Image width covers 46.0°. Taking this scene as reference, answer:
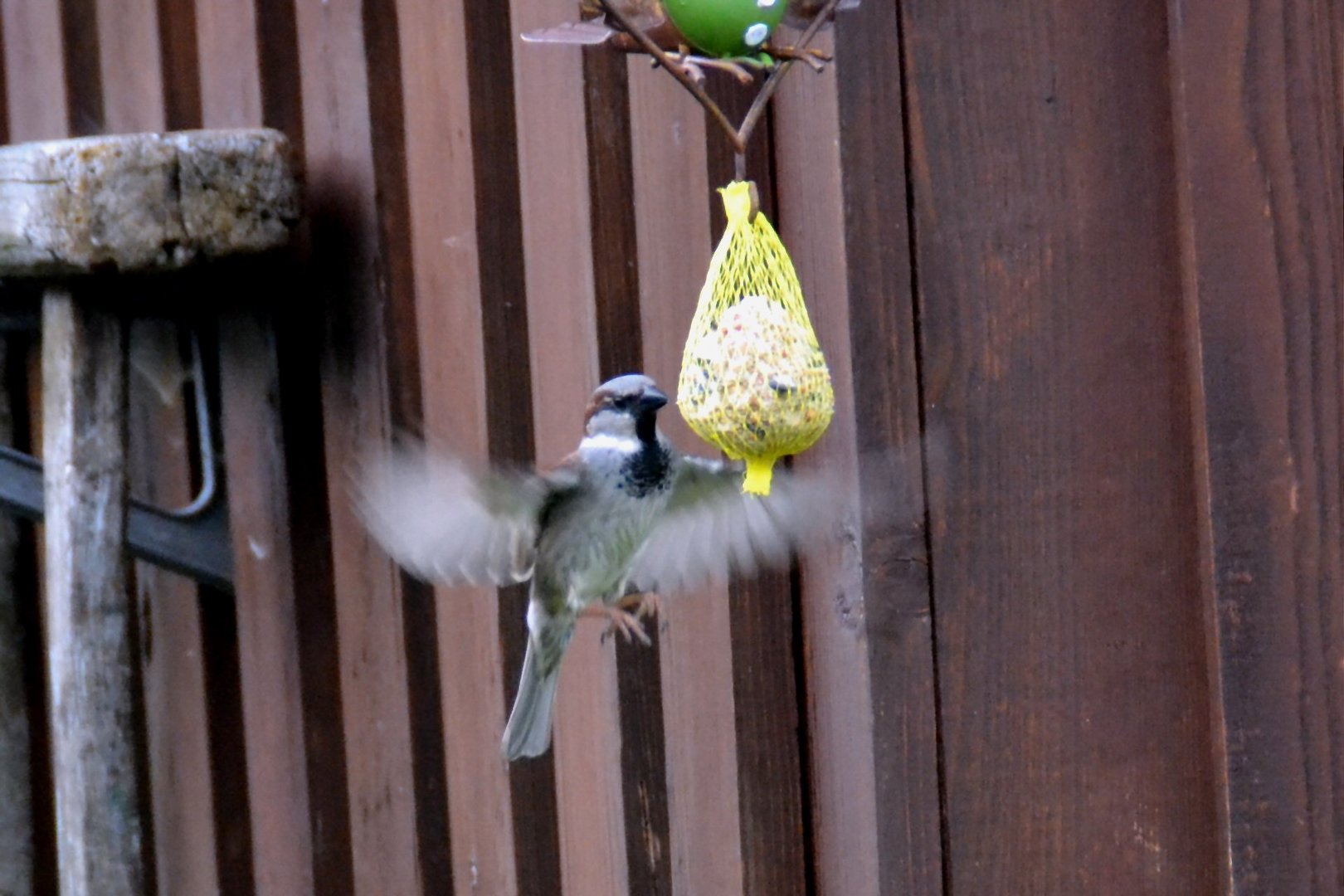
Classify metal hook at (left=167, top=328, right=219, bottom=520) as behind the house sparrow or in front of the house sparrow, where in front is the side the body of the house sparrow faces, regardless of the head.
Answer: behind

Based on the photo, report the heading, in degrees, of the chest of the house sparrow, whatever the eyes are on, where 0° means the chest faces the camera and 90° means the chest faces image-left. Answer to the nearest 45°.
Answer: approximately 315°

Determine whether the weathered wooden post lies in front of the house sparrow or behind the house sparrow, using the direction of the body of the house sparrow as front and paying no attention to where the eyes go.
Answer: behind
